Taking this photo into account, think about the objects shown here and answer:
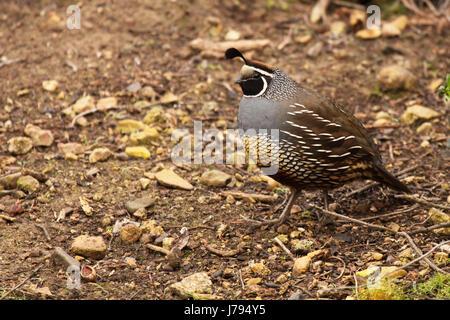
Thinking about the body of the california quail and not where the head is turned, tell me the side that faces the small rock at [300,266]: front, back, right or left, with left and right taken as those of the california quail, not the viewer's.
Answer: left

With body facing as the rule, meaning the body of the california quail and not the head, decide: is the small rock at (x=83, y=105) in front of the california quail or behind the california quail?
in front

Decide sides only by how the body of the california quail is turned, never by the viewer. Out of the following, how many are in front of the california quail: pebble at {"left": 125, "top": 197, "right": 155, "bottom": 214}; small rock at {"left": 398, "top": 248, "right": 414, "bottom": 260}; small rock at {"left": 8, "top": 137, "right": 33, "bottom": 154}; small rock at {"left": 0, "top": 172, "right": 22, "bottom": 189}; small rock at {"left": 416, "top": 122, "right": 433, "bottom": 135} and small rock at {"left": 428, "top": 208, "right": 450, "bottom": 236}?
3

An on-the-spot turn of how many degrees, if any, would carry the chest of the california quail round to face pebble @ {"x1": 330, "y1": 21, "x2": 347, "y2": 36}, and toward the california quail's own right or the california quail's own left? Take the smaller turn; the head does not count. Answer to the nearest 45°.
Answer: approximately 90° to the california quail's own right

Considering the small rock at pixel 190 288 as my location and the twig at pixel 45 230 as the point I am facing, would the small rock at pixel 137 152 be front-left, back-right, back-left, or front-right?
front-right

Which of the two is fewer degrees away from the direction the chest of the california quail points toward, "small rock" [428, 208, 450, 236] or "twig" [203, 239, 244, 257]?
the twig

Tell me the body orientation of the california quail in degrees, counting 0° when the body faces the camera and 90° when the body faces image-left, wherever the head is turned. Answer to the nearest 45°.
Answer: approximately 90°

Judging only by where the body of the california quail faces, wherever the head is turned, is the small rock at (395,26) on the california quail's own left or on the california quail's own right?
on the california quail's own right

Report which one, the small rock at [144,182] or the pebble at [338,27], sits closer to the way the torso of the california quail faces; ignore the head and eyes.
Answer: the small rock

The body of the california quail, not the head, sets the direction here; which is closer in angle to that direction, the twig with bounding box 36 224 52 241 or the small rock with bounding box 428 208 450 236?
the twig

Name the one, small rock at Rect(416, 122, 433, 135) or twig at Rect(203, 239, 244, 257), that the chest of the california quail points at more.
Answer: the twig

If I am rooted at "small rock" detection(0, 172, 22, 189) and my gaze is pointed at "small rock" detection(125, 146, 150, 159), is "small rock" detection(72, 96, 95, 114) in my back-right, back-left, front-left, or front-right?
front-left

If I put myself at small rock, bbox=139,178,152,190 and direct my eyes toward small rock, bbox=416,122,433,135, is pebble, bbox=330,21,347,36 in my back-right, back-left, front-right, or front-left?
front-left

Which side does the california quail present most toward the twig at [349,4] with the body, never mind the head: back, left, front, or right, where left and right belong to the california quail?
right

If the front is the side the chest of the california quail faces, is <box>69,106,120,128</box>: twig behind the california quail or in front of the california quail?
in front

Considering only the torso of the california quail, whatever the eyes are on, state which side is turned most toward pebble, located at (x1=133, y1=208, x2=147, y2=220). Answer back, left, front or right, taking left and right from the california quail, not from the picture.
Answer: front
